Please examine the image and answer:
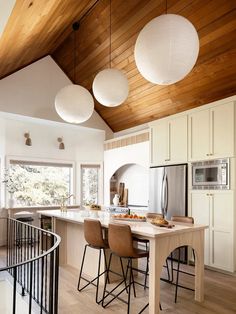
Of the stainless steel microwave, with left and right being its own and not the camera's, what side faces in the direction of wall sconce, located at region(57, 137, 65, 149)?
right

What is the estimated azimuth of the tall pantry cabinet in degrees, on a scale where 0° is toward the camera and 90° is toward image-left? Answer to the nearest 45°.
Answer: approximately 45°

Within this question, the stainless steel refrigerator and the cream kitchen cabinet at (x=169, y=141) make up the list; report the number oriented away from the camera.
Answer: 0

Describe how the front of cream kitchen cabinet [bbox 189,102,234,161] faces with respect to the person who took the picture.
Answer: facing the viewer and to the left of the viewer

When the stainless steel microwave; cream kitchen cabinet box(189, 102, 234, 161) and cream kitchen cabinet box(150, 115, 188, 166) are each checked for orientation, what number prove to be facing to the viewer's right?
0

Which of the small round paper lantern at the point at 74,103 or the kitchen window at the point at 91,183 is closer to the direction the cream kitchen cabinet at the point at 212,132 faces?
the small round paper lantern

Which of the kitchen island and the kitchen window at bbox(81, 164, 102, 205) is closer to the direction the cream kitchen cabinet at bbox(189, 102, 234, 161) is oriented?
the kitchen island

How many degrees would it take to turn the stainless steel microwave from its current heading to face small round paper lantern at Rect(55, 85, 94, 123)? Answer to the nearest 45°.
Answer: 0° — it already faces it
